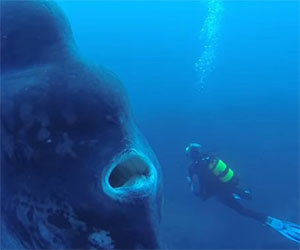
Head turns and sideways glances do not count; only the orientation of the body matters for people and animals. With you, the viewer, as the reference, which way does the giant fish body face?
facing the viewer and to the right of the viewer

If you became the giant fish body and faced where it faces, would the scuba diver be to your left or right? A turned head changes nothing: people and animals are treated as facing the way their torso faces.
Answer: on your left
